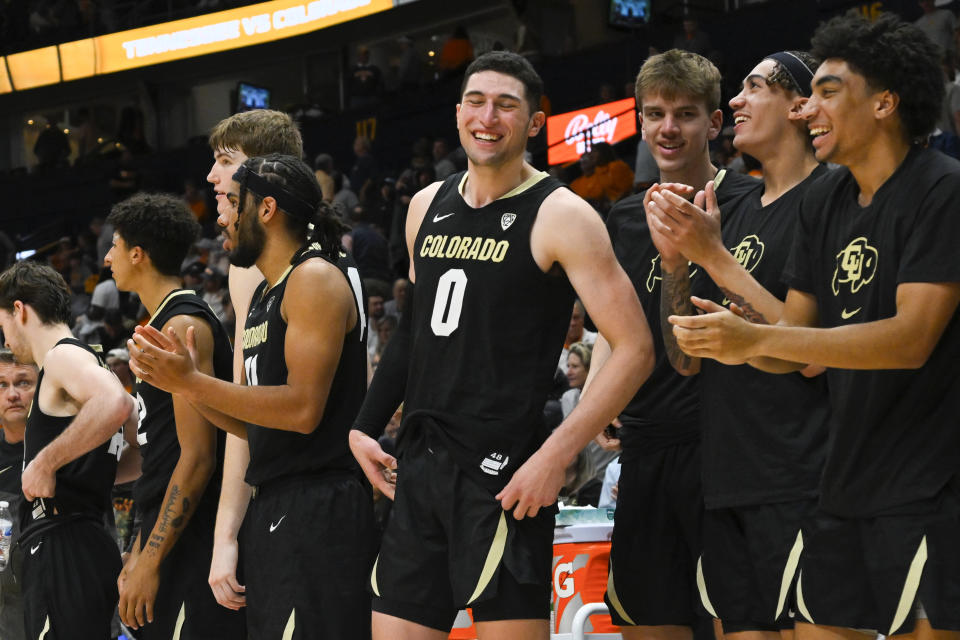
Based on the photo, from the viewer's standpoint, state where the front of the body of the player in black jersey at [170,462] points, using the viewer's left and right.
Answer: facing to the left of the viewer

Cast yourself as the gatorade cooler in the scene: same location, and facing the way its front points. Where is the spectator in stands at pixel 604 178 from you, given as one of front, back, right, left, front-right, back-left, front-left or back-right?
back-right

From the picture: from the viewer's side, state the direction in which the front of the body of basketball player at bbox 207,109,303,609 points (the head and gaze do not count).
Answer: to the viewer's left

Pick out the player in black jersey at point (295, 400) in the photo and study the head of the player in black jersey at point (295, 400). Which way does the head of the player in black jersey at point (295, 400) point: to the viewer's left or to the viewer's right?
to the viewer's left

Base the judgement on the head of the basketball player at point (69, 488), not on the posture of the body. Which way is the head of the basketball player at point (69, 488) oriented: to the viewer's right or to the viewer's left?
to the viewer's left

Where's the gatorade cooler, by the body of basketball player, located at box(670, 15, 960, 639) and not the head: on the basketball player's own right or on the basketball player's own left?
on the basketball player's own right

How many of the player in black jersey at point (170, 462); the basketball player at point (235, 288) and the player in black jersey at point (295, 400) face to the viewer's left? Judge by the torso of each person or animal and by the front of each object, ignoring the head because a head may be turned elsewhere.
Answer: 3
